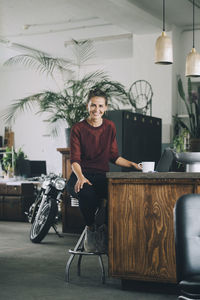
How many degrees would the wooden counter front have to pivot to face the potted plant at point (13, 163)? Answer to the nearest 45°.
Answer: approximately 135° to its right

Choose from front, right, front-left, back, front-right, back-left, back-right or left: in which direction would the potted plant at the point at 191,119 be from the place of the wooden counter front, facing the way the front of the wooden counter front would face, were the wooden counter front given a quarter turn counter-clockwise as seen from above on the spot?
left

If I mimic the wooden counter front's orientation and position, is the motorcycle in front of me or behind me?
behind

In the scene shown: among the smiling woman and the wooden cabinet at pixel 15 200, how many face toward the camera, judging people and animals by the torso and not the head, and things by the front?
2
